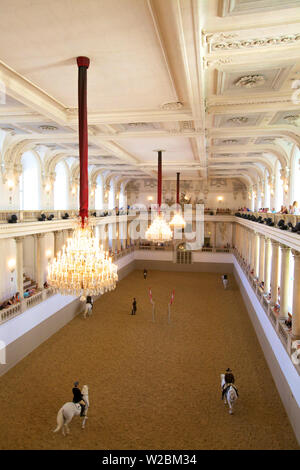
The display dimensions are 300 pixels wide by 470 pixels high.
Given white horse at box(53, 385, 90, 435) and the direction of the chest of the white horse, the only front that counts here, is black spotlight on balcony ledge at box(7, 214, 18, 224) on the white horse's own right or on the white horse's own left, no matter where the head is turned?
on the white horse's own left

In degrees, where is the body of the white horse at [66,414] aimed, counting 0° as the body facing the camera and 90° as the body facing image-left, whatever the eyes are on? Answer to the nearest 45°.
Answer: approximately 225°

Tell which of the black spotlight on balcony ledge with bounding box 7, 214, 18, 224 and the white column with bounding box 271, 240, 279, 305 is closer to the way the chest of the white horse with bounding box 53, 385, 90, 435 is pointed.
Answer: the white column

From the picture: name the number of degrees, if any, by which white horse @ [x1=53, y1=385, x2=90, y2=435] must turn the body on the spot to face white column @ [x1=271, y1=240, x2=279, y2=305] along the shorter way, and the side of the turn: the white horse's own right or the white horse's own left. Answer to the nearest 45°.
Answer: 0° — it already faces it
